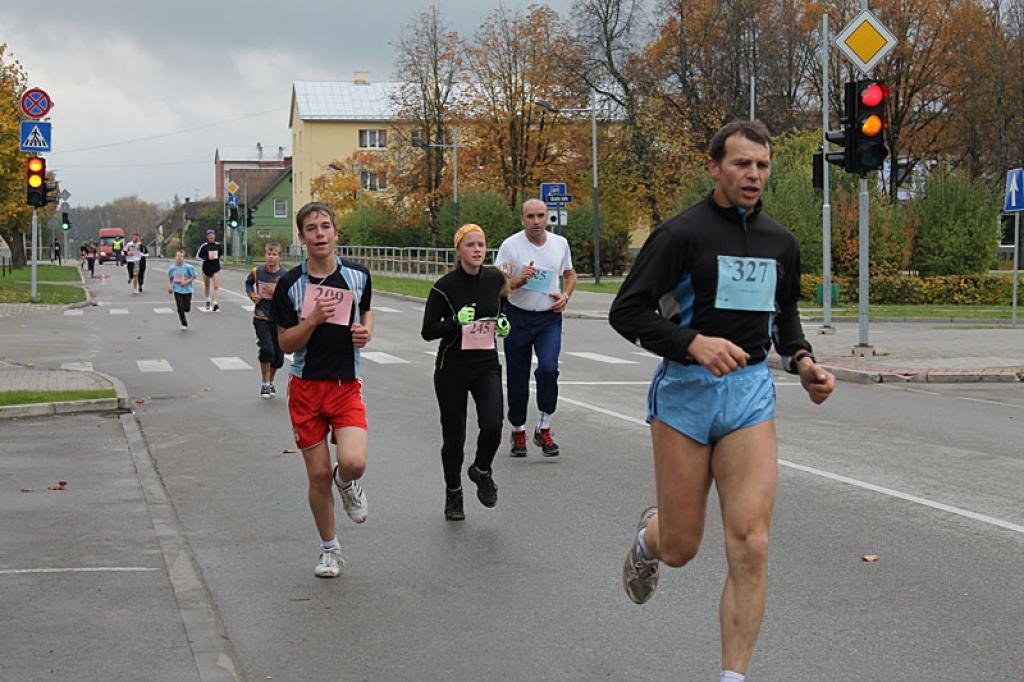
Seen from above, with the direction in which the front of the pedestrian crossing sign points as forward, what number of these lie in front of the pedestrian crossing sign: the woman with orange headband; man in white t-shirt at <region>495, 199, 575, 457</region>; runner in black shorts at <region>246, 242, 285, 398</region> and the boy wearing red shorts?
4

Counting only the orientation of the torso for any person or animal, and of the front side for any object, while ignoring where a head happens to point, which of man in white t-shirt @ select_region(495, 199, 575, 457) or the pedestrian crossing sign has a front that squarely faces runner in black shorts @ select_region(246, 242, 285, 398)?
the pedestrian crossing sign

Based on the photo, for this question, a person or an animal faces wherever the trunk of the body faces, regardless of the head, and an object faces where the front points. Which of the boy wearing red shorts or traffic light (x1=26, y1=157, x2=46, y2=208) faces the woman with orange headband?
the traffic light

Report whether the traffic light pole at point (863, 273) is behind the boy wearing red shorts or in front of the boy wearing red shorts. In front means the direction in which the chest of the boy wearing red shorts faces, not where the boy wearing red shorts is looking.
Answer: behind

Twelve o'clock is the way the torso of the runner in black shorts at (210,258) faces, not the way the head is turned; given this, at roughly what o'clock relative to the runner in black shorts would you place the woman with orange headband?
The woman with orange headband is roughly at 12 o'clock from the runner in black shorts.

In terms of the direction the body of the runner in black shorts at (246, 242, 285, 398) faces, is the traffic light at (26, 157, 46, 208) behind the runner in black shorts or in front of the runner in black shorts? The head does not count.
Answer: behind

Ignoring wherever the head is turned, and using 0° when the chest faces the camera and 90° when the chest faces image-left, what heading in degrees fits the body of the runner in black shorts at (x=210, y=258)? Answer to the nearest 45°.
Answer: approximately 0°
